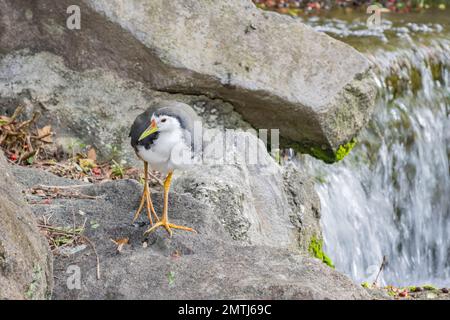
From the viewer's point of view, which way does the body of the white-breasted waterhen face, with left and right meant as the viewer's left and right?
facing the viewer

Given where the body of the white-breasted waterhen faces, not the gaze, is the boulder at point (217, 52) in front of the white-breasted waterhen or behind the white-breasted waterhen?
behind

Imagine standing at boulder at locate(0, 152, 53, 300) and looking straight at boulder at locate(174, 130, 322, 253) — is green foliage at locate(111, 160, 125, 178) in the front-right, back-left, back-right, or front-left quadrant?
front-left

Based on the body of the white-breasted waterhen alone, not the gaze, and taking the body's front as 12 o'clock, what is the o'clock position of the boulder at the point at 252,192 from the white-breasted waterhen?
The boulder is roughly at 9 o'clock from the white-breasted waterhen.
